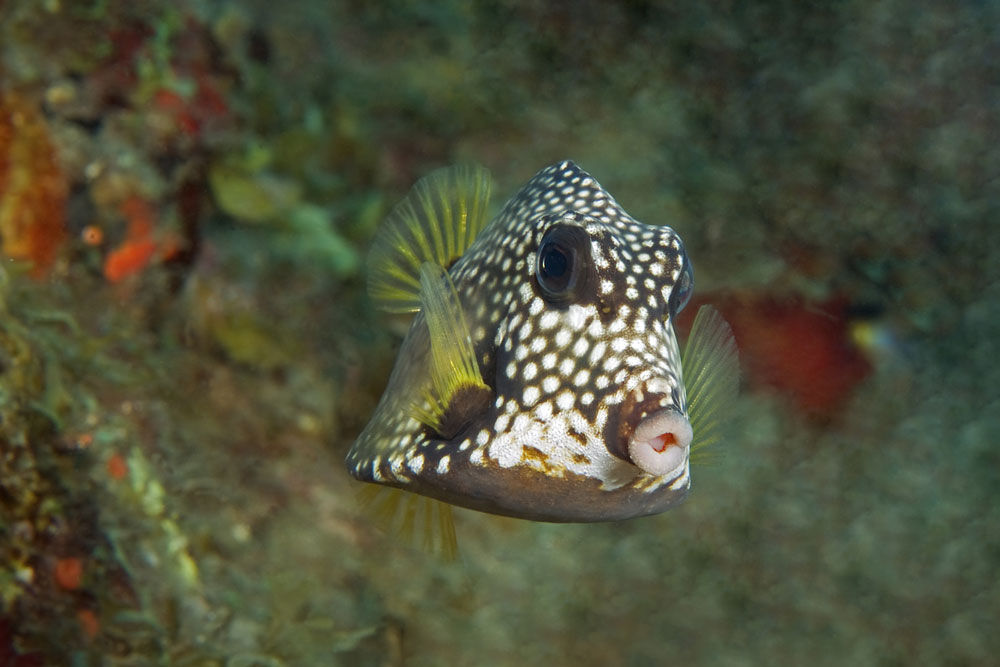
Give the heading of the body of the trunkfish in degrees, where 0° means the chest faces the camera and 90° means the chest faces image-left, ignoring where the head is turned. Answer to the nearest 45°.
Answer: approximately 315°

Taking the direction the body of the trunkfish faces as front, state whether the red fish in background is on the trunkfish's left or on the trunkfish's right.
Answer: on the trunkfish's left
